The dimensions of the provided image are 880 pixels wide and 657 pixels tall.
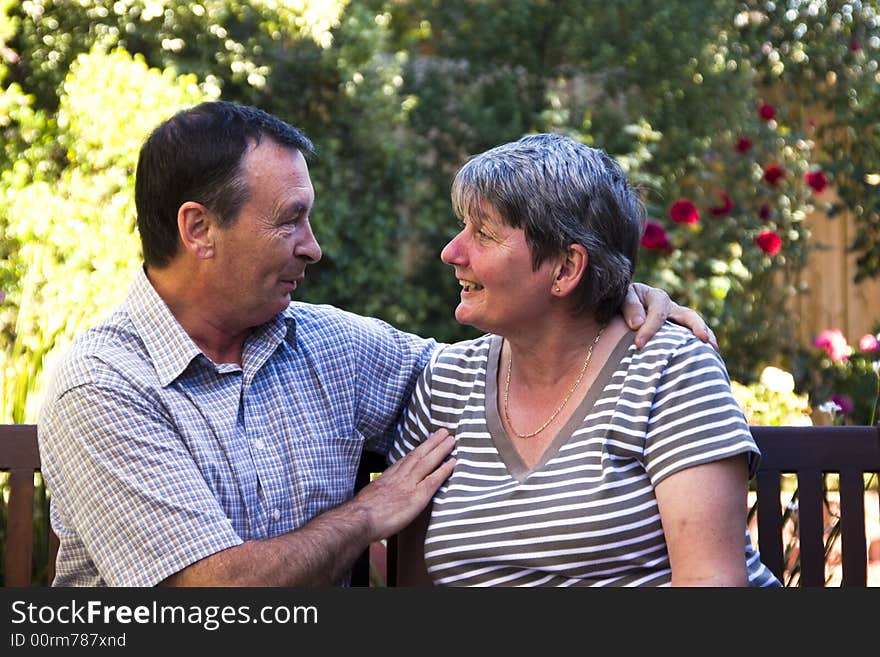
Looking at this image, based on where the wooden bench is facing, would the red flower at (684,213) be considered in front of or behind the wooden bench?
behind

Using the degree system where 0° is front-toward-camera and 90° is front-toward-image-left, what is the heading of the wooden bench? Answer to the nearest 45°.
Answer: approximately 0°

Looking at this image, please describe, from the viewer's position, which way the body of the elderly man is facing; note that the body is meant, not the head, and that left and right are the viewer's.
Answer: facing the viewer and to the right of the viewer

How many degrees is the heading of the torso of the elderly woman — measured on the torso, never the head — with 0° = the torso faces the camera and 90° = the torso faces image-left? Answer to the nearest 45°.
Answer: approximately 45°

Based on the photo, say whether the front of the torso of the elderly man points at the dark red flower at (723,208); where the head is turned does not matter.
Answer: no

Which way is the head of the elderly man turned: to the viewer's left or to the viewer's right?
to the viewer's right

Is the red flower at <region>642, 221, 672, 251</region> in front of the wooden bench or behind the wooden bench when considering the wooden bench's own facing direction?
behind

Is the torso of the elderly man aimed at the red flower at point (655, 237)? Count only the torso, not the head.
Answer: no

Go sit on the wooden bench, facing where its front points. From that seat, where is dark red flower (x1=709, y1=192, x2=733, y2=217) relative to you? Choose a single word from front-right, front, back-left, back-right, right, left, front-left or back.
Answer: back

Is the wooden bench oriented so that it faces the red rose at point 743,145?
no

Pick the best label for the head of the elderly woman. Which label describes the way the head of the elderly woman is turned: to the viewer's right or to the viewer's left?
to the viewer's left

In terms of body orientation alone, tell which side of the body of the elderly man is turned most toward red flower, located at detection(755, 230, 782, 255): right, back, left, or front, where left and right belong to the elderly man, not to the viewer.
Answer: left
